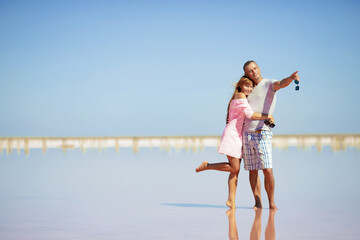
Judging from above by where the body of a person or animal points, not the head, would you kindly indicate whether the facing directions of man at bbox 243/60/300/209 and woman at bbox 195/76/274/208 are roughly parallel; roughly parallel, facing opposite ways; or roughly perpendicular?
roughly perpendicular

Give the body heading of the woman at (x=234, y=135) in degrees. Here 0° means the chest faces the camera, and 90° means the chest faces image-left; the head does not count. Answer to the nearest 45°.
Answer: approximately 270°

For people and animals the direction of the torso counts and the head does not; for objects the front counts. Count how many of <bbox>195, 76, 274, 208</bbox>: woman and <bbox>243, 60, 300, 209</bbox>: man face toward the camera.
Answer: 1

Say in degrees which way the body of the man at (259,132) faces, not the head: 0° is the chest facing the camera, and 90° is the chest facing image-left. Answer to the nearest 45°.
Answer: approximately 0°
